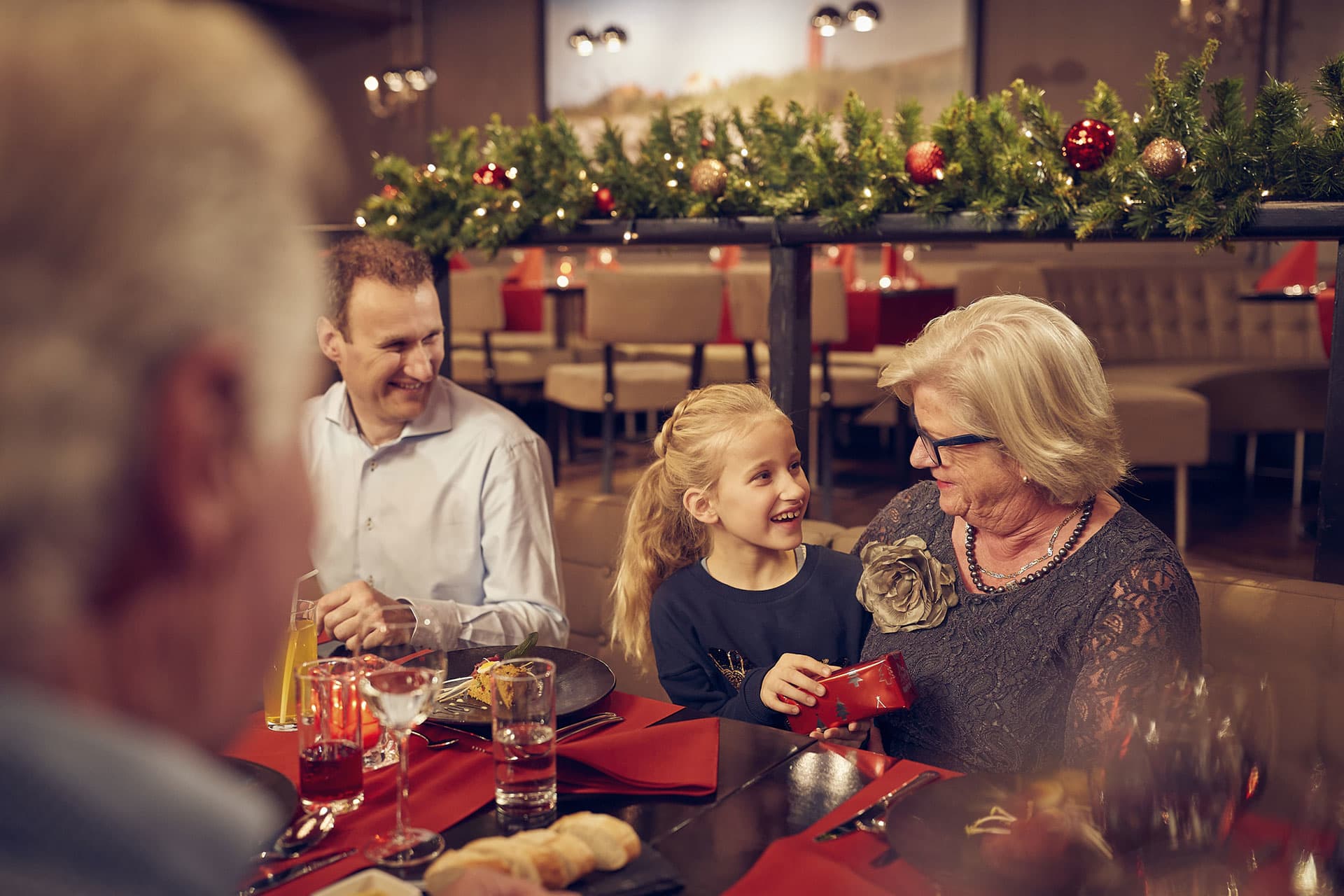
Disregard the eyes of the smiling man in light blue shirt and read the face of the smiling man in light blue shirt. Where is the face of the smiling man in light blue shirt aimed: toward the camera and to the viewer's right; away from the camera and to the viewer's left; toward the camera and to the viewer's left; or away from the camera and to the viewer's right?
toward the camera and to the viewer's right

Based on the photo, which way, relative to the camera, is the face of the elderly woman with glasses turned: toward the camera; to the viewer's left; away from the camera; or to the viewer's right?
to the viewer's left

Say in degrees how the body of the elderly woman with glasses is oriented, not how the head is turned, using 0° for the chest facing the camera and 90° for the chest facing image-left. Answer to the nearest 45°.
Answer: approximately 45°

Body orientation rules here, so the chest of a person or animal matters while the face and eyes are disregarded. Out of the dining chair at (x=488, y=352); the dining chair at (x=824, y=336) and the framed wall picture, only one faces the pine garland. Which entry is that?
the framed wall picture

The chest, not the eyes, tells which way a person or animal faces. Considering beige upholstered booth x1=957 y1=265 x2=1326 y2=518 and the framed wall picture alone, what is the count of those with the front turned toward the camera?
2
